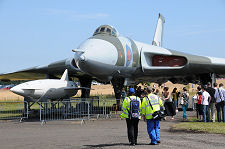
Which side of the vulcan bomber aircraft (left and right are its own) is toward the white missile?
front

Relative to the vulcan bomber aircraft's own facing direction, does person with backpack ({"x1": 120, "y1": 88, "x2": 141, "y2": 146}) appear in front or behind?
in front

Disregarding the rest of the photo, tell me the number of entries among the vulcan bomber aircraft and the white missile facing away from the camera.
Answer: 0

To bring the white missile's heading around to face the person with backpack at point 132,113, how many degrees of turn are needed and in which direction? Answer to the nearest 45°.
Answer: approximately 90° to its left

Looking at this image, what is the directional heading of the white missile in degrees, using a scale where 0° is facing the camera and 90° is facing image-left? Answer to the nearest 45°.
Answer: approximately 90°

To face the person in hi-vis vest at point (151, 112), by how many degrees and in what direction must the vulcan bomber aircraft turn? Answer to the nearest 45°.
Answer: approximately 45° to its left
